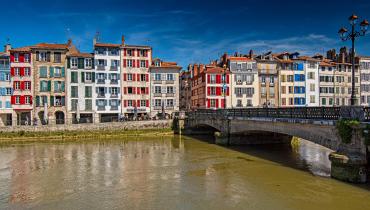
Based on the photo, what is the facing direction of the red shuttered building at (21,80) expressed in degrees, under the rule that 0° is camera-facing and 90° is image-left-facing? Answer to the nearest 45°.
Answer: approximately 0°
